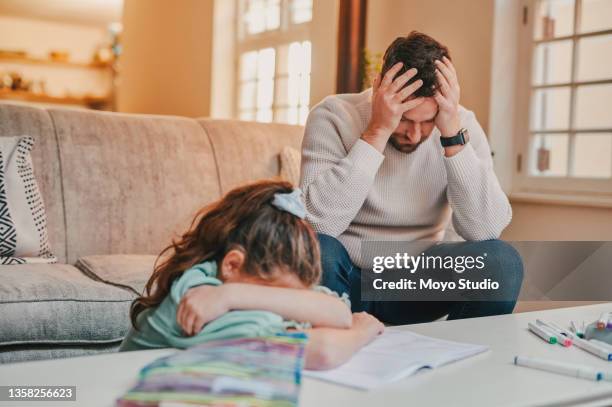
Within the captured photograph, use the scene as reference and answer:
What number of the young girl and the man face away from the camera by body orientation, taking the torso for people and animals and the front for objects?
0

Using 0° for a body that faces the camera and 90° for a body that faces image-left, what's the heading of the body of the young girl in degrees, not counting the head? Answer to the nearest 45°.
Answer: approximately 315°

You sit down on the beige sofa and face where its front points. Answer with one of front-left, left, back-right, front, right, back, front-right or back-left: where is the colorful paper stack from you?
front-right

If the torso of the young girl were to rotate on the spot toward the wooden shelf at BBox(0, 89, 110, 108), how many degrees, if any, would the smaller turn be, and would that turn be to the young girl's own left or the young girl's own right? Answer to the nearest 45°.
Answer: approximately 135° to the young girl's own left

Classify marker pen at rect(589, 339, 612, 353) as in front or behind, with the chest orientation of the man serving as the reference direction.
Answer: in front

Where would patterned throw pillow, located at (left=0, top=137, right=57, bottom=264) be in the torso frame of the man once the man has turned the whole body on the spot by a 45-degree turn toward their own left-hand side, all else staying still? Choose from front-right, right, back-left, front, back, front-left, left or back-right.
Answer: back-right

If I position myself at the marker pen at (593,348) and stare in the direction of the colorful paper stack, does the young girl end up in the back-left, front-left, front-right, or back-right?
front-right

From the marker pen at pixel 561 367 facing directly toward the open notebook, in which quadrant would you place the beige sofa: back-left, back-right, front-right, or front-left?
front-right

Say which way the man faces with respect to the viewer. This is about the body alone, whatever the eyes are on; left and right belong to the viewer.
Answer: facing the viewer

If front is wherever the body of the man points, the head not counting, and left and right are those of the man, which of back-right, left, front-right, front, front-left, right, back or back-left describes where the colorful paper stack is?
front

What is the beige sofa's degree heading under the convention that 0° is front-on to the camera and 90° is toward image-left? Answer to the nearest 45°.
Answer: approximately 315°

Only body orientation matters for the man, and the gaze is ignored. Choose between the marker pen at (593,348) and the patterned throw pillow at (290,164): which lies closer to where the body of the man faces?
the marker pen
